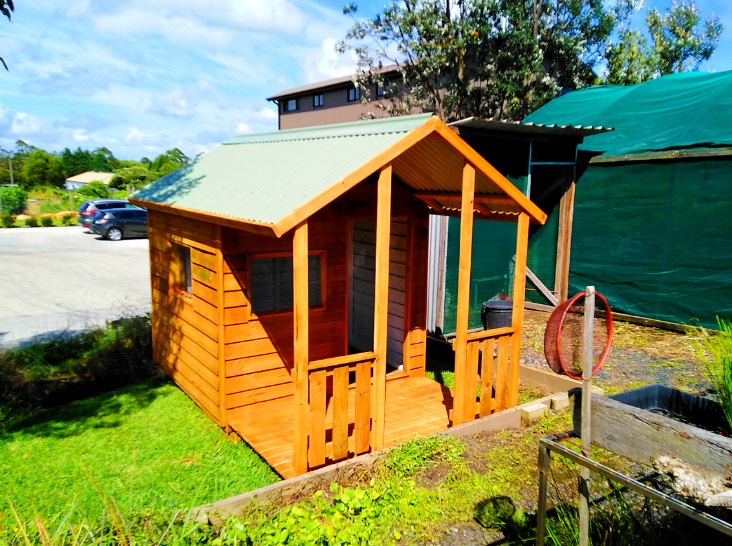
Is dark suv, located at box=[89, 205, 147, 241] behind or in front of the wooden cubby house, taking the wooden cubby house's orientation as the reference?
behind

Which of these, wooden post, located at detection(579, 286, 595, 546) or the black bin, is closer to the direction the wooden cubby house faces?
the wooden post

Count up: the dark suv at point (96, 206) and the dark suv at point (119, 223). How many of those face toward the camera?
0
